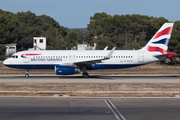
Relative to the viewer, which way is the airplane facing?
to the viewer's left
